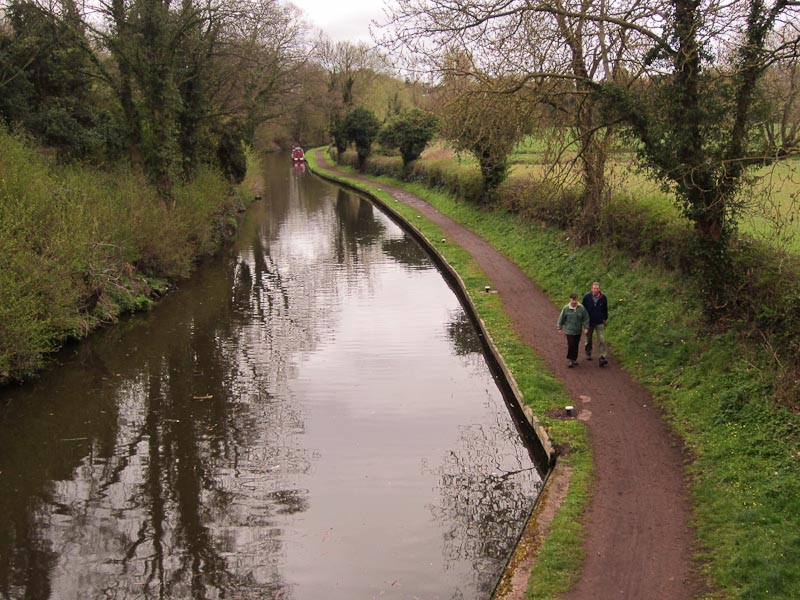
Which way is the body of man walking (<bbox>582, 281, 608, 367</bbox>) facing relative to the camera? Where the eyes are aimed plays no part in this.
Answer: toward the camera

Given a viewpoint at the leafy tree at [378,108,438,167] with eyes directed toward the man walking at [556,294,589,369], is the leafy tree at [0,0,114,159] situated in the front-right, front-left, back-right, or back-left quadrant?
front-right

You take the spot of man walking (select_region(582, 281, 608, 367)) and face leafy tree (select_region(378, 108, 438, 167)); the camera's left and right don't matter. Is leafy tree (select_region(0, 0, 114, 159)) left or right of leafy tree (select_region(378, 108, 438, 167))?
left

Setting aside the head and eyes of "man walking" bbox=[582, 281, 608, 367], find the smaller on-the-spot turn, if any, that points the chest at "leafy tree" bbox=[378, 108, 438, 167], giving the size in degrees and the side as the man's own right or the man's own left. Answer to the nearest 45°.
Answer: approximately 180°

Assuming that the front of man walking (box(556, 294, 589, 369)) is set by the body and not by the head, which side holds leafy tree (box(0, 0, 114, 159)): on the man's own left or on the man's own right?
on the man's own right

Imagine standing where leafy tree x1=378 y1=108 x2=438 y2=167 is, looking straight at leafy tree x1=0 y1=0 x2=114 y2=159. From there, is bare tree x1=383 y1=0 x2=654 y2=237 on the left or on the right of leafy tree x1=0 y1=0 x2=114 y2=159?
left

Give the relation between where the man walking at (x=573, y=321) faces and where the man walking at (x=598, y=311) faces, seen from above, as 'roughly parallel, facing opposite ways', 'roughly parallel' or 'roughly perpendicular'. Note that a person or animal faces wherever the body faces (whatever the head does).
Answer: roughly parallel

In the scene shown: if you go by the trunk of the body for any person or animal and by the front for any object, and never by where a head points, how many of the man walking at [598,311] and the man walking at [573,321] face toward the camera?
2

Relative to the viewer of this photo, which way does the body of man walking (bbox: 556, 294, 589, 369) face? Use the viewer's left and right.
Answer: facing the viewer
